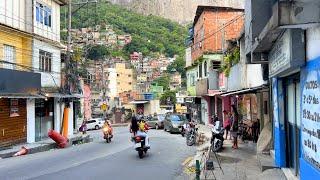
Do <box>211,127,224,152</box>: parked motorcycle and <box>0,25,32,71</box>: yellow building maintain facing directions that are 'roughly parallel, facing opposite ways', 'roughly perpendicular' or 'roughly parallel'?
roughly perpendicular

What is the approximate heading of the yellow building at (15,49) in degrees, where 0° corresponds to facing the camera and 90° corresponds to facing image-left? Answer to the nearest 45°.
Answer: approximately 315°

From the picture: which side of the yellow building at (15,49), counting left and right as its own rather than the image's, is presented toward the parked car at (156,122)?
left
